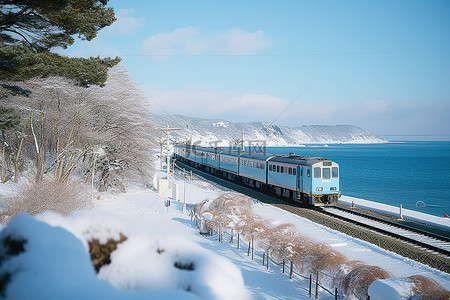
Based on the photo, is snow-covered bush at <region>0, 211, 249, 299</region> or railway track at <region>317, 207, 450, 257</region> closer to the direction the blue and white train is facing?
the railway track

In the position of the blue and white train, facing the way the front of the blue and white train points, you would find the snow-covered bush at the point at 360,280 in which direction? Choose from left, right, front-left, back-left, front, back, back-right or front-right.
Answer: front-right

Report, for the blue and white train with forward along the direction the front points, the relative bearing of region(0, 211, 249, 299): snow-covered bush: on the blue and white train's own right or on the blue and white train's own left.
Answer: on the blue and white train's own right

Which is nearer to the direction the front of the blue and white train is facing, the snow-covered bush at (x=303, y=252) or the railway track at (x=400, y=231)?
the railway track

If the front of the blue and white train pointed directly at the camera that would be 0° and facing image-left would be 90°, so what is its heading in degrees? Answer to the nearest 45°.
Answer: approximately 315°

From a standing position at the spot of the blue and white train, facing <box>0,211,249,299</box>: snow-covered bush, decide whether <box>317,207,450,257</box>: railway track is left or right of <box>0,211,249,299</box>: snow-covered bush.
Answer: left

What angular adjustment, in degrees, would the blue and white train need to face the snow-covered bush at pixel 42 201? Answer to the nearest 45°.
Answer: approximately 90° to its right

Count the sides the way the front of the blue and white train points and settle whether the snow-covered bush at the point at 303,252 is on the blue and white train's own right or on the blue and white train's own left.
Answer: on the blue and white train's own right

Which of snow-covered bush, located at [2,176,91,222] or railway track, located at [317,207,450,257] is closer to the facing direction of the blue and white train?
the railway track
